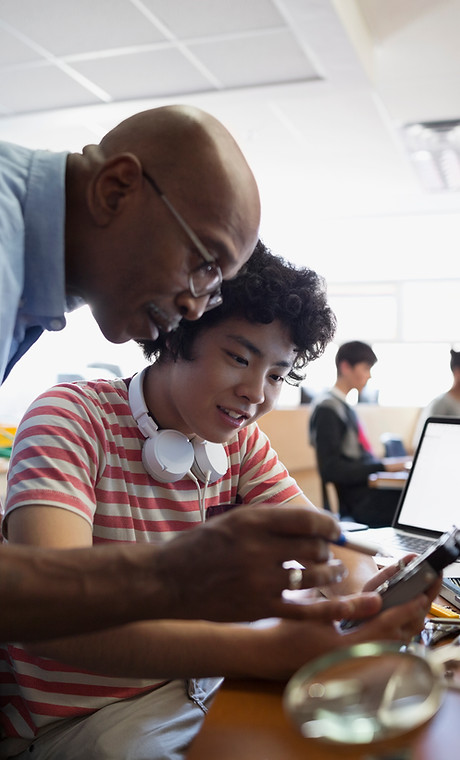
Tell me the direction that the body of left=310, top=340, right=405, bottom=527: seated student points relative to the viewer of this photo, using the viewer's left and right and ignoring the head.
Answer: facing to the right of the viewer

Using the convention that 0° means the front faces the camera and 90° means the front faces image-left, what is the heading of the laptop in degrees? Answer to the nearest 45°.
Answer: approximately 45°

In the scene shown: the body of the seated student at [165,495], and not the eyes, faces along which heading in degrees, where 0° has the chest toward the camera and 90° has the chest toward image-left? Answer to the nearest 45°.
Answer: approximately 315°

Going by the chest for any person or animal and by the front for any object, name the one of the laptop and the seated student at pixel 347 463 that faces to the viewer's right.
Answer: the seated student

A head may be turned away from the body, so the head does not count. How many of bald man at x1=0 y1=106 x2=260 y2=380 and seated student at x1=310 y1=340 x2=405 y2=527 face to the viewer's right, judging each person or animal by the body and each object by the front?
2

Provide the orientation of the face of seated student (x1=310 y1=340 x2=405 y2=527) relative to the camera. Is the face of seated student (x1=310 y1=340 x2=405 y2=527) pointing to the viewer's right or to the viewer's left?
to the viewer's right

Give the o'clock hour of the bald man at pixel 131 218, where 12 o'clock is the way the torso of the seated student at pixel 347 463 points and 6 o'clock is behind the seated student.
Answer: The bald man is roughly at 3 o'clock from the seated student.

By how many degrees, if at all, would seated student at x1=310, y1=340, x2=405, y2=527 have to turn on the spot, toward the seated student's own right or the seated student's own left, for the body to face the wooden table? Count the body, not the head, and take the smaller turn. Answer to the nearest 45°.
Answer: approximately 90° to the seated student's own right

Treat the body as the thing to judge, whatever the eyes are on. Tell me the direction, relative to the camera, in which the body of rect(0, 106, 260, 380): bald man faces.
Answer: to the viewer's right

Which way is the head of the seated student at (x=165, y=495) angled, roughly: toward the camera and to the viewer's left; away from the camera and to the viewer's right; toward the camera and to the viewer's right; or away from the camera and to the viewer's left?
toward the camera and to the viewer's right

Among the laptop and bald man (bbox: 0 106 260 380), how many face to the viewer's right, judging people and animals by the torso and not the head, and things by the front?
1
